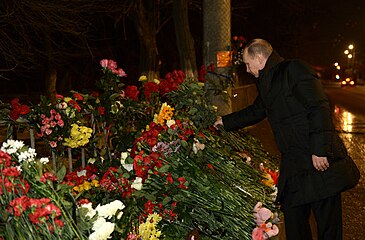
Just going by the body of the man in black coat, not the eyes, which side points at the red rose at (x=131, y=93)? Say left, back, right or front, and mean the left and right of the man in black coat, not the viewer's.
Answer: front

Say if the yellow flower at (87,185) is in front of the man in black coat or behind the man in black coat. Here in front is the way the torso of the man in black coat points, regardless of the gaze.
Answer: in front

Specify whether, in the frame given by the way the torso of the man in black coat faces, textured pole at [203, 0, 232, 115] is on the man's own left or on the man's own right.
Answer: on the man's own right

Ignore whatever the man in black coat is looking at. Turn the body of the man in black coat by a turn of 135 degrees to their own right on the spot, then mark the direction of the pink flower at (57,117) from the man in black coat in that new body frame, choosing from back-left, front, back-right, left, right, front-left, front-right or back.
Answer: back-left

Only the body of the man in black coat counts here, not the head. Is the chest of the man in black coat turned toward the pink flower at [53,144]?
yes

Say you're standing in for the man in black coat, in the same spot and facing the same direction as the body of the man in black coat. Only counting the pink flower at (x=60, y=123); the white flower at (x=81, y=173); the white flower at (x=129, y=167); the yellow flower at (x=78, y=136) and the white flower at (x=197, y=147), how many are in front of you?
5

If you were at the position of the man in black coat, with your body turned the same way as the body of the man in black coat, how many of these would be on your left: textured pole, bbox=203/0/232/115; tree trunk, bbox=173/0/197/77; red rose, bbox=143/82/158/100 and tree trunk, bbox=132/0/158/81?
0

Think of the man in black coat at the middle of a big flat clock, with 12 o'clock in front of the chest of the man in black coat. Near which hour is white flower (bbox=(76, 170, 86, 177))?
The white flower is roughly at 12 o'clock from the man in black coat.

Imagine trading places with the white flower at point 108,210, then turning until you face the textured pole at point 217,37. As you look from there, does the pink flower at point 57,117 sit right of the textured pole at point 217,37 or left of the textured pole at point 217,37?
left

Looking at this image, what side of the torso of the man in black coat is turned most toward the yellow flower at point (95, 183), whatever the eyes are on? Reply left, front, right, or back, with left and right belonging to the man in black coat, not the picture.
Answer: front

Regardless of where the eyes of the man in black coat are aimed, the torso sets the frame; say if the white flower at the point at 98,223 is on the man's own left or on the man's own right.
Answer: on the man's own left

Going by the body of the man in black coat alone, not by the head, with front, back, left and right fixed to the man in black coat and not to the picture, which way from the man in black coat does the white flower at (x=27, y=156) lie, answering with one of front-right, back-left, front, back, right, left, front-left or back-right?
front-left

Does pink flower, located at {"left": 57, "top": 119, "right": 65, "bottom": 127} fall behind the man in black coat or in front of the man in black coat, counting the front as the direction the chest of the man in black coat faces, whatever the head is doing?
in front

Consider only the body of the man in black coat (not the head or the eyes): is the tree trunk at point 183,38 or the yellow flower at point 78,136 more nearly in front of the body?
the yellow flower

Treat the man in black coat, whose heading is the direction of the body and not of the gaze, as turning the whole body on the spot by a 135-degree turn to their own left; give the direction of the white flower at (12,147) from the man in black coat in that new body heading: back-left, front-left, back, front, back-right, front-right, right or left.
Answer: right

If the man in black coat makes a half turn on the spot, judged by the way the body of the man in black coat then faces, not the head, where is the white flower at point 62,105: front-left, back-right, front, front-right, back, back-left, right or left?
back

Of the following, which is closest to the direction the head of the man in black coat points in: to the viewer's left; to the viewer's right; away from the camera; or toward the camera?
to the viewer's left

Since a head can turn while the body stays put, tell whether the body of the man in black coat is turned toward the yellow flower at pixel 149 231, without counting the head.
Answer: no

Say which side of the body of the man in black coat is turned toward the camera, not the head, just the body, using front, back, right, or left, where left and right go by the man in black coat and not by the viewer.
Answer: left
